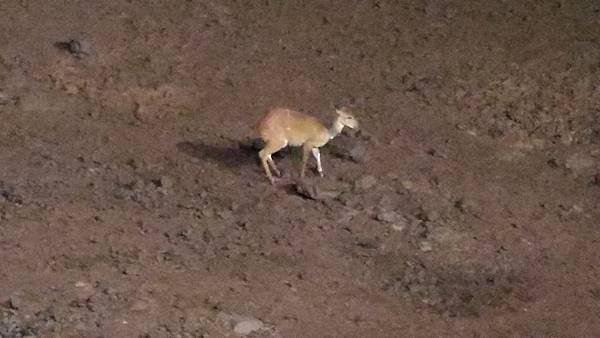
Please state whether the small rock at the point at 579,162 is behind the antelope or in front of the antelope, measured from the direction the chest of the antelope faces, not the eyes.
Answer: in front

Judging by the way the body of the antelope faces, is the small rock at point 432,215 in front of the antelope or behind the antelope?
in front

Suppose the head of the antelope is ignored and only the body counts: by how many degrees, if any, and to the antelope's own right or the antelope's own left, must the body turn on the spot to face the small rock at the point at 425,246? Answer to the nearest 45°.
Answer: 0° — it already faces it

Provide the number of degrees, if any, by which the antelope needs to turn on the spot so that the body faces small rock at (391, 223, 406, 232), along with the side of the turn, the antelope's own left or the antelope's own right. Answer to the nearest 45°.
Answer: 0° — it already faces it

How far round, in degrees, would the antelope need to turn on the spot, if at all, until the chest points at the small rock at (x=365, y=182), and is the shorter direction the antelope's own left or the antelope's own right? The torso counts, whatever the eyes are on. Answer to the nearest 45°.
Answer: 0° — it already faces it

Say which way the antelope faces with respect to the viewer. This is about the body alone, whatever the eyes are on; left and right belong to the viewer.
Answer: facing to the right of the viewer

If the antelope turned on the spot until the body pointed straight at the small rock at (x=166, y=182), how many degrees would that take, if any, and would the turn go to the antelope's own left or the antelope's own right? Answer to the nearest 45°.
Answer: approximately 135° to the antelope's own left

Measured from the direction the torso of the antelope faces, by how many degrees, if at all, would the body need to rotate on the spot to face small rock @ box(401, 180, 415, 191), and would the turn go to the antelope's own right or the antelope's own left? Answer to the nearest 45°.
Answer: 0° — it already faces it
